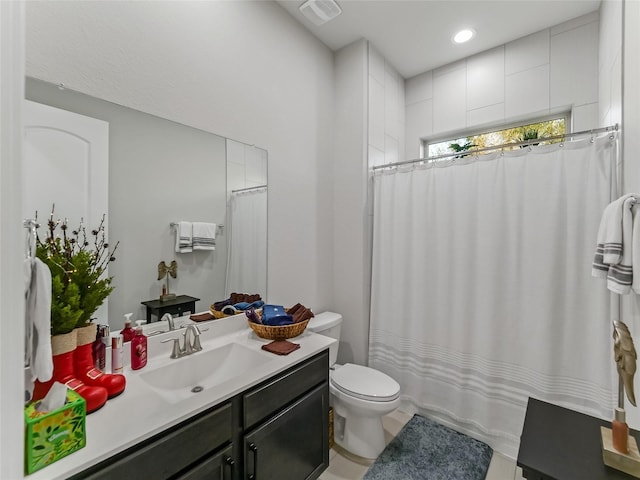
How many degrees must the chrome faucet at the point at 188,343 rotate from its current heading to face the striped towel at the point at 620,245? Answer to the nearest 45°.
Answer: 0° — it already faces it

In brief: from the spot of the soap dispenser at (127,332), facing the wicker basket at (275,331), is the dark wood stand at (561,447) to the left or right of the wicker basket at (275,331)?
right

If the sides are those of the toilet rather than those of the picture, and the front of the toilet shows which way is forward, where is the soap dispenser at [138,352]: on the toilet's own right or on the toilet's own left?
on the toilet's own right

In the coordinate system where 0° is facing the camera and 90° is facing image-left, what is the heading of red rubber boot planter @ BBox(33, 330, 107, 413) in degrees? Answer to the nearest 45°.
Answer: approximately 315°

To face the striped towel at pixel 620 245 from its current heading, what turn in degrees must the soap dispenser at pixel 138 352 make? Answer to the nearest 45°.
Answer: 0° — it already faces it

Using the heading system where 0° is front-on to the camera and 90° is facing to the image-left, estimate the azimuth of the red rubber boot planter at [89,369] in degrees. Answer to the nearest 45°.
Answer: approximately 315°

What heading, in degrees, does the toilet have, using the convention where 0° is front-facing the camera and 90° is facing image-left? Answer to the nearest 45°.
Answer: approximately 315°
